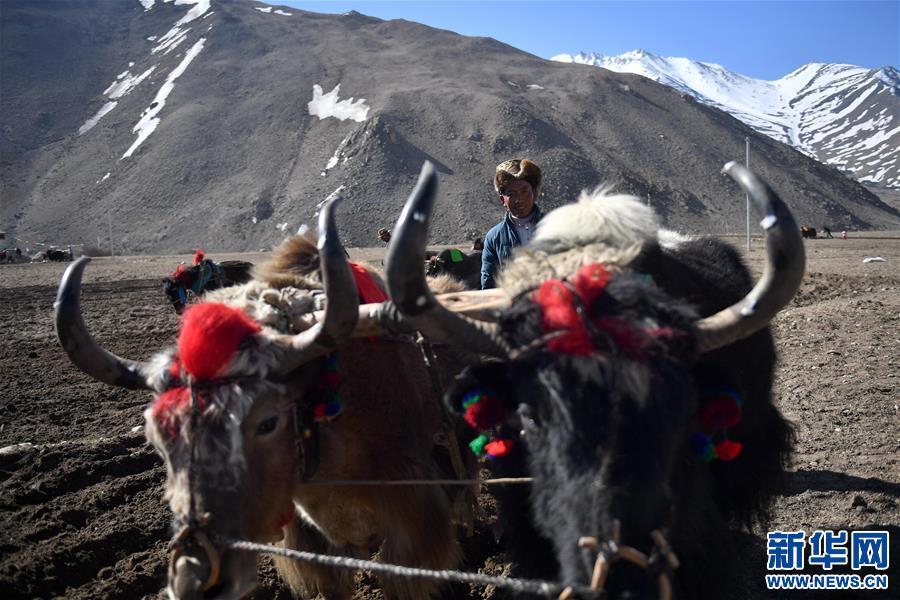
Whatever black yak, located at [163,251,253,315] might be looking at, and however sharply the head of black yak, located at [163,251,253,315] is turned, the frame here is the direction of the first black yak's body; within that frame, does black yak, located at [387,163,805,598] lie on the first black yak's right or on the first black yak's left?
on the first black yak's left

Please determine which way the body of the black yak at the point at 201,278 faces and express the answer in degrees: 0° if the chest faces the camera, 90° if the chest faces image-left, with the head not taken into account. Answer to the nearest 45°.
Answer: approximately 45°

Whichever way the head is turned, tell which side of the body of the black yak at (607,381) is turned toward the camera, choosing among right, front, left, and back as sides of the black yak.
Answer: front

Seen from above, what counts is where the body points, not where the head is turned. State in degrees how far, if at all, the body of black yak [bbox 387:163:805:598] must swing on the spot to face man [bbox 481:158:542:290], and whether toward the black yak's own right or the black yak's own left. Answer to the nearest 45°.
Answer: approximately 180°

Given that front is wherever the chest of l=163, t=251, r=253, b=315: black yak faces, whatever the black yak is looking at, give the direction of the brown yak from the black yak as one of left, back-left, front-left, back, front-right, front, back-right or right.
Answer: front-left

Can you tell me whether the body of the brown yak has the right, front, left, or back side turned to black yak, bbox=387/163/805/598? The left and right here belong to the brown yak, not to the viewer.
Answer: left

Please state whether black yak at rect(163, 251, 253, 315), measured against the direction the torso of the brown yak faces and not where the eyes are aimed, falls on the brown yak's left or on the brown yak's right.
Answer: on the brown yak's right
